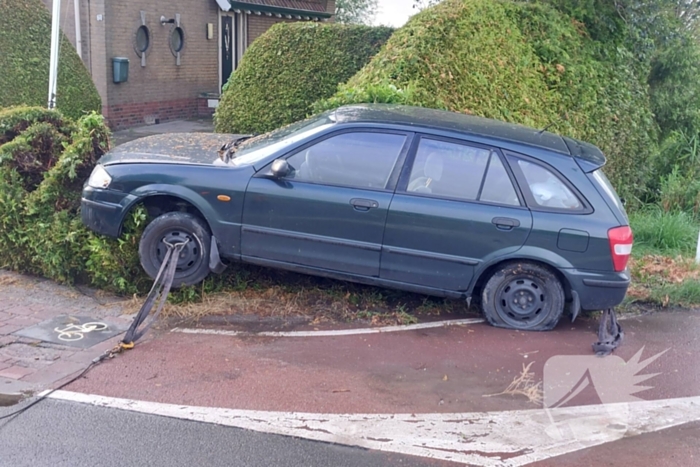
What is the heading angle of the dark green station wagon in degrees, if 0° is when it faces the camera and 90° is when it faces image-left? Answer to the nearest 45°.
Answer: approximately 90°

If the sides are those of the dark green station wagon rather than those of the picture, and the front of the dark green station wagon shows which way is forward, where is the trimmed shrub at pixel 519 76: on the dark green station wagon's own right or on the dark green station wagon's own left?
on the dark green station wagon's own right

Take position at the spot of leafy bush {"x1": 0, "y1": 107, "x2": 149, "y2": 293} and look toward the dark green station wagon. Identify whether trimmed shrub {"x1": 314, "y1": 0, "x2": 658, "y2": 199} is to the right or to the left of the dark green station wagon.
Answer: left

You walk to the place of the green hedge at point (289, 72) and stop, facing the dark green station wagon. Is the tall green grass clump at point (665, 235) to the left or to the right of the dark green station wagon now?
left

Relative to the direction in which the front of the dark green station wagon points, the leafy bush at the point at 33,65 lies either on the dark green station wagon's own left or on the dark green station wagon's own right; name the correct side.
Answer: on the dark green station wagon's own right

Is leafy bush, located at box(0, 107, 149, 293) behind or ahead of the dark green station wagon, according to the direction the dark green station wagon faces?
ahead

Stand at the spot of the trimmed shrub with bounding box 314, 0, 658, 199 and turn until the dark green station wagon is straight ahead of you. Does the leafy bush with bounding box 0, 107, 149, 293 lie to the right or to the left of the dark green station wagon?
right

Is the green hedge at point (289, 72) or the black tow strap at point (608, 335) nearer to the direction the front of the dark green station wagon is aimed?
the green hedge

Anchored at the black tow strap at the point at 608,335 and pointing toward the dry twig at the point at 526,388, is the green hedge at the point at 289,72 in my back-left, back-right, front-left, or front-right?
back-right

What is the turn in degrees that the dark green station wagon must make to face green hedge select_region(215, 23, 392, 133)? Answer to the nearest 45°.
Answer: approximately 90° to its right

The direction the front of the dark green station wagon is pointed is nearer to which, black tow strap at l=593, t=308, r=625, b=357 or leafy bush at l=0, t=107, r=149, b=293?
the leafy bush

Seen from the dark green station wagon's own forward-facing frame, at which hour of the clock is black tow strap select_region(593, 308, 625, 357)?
The black tow strap is roughly at 6 o'clock from the dark green station wagon.

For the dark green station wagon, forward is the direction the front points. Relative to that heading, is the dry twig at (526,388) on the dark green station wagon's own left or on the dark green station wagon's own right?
on the dark green station wagon's own left
